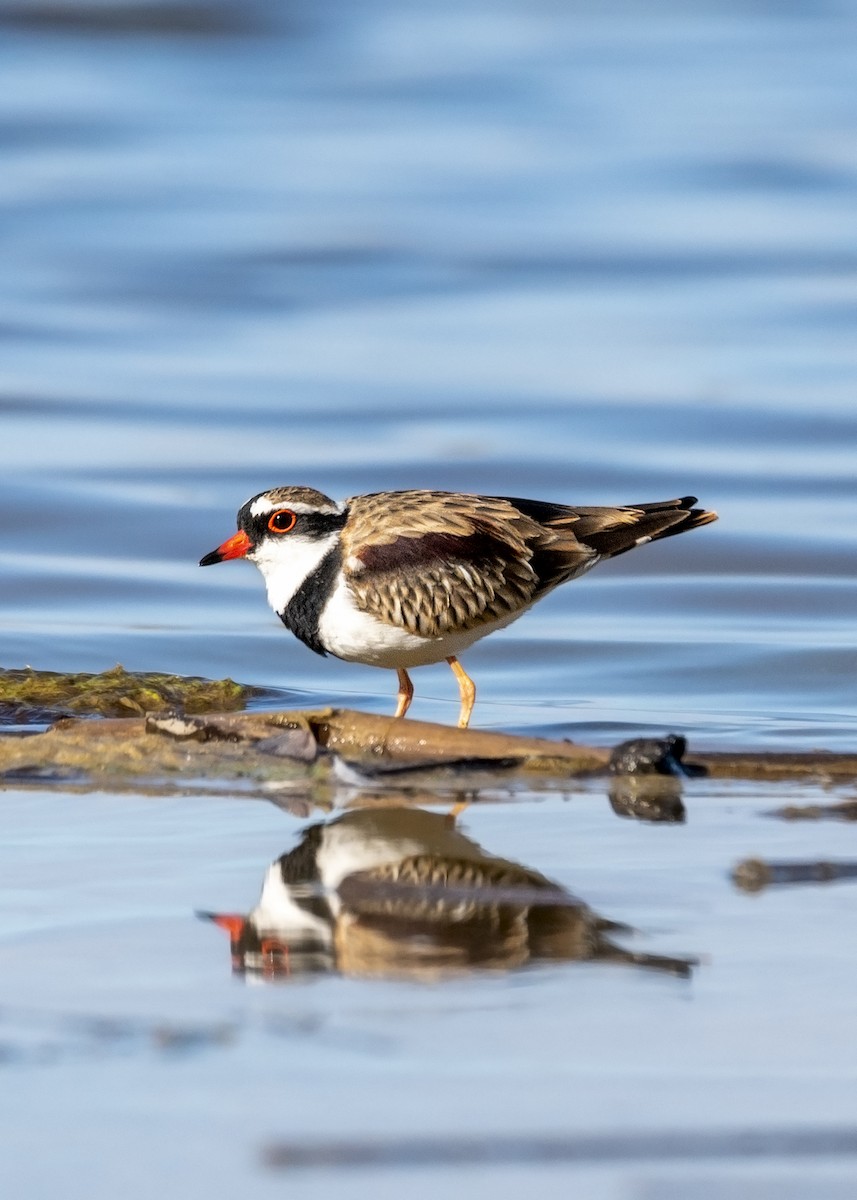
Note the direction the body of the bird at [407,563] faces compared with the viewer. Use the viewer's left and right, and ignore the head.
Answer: facing to the left of the viewer
